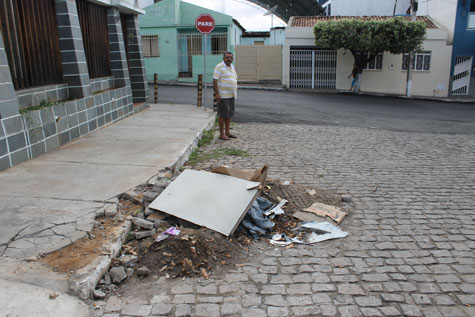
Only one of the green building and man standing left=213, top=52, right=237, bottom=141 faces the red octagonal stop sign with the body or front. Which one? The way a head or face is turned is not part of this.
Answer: the green building

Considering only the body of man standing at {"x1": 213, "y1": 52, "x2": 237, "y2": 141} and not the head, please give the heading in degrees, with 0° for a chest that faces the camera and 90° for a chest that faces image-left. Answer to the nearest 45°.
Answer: approximately 315°

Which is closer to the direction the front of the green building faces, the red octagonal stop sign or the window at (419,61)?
the red octagonal stop sign

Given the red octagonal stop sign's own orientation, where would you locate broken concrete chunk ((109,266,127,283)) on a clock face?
The broken concrete chunk is roughly at 12 o'clock from the red octagonal stop sign.

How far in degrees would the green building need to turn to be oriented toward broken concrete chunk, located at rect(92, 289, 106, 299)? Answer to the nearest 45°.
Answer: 0° — it already faces it

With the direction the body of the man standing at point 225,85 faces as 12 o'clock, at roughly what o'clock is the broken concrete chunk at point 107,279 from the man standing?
The broken concrete chunk is roughly at 2 o'clock from the man standing.

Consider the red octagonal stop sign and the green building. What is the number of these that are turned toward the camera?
2

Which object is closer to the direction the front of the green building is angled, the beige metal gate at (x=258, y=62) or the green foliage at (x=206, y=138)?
the green foliage

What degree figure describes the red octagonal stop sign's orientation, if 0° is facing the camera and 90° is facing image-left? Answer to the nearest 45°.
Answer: approximately 0°
